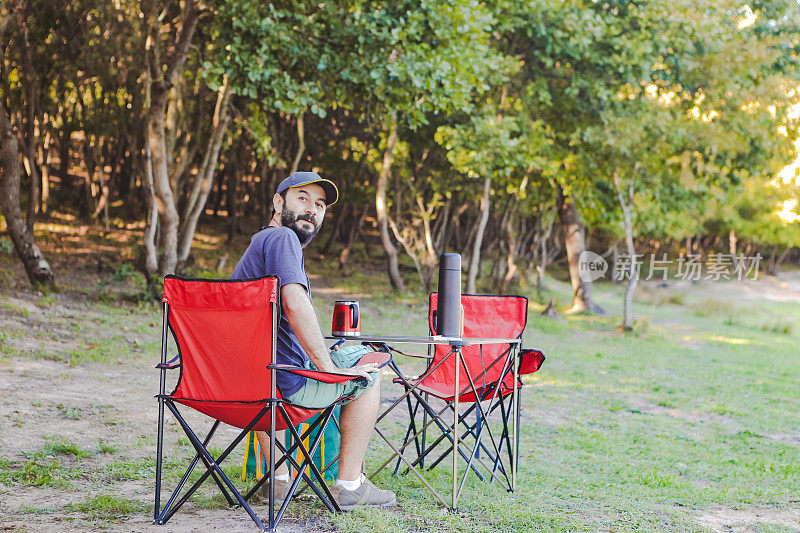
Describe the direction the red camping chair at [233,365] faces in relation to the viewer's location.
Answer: facing away from the viewer and to the right of the viewer

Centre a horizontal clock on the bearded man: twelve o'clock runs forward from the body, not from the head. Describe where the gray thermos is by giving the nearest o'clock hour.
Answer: The gray thermos is roughly at 1 o'clock from the bearded man.

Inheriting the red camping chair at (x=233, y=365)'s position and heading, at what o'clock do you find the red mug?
The red mug is roughly at 12 o'clock from the red camping chair.

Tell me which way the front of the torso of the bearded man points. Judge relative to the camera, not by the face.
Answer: to the viewer's right

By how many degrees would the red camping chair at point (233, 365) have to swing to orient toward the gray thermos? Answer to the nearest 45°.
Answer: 0° — it already faces it

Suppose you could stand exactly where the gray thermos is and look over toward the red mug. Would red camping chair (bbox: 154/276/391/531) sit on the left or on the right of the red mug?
left
